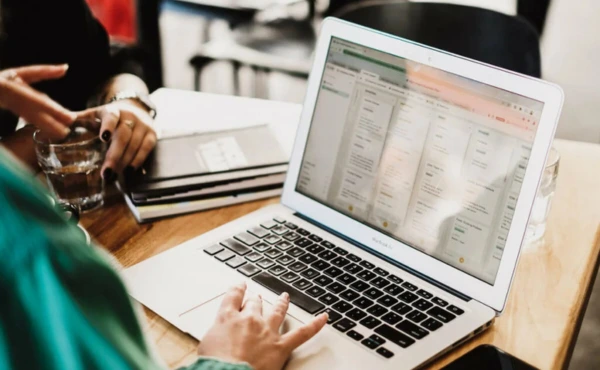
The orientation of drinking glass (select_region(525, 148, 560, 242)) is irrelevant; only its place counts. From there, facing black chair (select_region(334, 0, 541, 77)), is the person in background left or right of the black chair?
left

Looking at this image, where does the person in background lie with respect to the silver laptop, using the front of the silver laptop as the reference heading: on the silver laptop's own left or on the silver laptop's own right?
on the silver laptop's own right

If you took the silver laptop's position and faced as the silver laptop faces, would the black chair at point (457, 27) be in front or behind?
behind

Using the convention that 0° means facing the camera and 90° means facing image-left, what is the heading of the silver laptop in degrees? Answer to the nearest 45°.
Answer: approximately 45°
